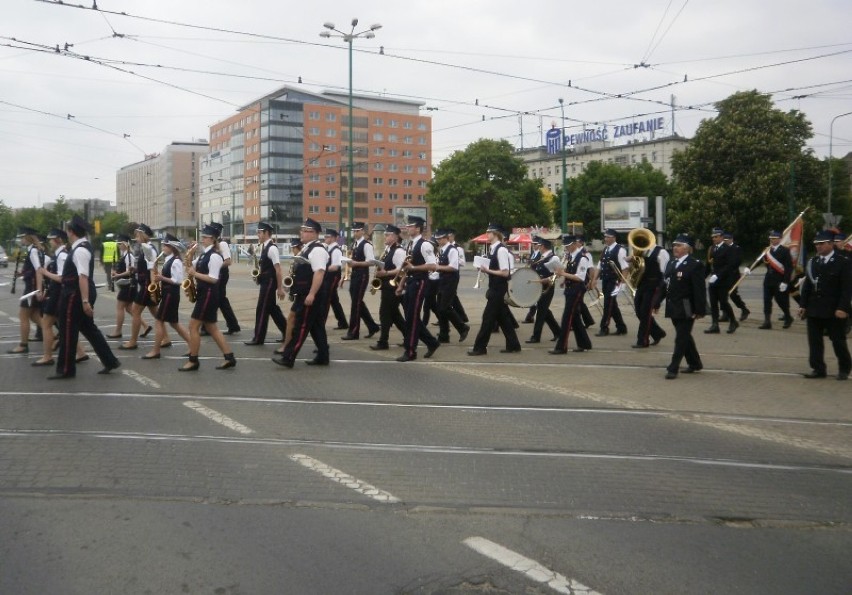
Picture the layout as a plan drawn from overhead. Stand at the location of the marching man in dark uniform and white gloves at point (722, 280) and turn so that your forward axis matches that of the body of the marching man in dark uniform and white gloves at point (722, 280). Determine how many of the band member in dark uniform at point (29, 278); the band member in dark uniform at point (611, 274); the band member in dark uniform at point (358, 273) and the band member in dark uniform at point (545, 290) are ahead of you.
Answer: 4

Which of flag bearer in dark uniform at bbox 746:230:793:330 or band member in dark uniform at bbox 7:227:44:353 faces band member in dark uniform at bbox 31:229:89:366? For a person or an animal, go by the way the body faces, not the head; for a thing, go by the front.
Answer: flag bearer in dark uniform at bbox 746:230:793:330

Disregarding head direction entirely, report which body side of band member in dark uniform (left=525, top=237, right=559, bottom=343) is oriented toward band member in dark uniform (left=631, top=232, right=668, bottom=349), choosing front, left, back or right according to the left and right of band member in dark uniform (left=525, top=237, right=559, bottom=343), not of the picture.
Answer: back

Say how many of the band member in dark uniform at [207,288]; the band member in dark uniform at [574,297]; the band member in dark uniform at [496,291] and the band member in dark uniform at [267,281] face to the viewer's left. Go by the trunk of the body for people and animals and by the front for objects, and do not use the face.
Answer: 4

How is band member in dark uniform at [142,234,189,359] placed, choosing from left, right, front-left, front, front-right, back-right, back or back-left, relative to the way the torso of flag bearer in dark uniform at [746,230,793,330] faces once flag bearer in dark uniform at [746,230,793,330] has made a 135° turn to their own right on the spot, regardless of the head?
back-left

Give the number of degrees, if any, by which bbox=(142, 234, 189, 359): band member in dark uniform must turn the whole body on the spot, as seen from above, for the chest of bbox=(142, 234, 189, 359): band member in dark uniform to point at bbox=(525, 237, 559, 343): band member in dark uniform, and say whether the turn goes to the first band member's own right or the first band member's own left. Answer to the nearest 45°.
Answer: approximately 180°

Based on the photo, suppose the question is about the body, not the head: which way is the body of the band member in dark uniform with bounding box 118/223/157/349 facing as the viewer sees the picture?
to the viewer's left

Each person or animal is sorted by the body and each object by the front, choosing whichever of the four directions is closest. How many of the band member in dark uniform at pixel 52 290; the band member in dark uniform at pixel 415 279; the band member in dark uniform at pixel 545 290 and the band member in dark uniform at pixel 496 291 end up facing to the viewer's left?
4

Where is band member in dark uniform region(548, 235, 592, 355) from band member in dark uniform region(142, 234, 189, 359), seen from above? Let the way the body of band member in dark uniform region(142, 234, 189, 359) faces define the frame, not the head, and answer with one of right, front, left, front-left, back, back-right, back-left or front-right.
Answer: back

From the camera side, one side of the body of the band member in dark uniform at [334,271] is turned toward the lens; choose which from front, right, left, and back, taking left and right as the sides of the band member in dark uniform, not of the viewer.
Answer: left

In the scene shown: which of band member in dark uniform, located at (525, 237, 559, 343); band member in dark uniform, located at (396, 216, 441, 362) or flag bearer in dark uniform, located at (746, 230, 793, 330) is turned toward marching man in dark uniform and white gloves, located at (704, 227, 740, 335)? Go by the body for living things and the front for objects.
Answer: flag bearer in dark uniform, located at (746, 230, 793, 330)

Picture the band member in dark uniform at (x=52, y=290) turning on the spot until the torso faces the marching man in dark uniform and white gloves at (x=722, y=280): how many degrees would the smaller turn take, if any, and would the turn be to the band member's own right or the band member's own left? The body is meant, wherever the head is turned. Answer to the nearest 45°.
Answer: approximately 180°

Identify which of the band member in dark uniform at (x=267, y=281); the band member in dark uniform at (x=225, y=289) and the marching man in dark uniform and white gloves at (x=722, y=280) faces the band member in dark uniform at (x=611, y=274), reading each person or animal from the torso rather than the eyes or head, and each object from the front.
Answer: the marching man in dark uniform and white gloves at (x=722, y=280)

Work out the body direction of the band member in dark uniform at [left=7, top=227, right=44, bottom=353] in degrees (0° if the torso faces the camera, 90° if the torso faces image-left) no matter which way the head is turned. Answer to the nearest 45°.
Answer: approximately 90°

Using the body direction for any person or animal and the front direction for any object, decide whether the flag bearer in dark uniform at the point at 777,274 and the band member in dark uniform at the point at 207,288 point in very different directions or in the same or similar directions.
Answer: same or similar directions

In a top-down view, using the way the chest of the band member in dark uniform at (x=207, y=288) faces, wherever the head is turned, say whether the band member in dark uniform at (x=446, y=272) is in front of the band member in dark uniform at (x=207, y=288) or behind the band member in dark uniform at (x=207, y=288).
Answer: behind

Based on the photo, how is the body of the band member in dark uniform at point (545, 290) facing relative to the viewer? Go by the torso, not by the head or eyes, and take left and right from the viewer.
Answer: facing to the left of the viewer

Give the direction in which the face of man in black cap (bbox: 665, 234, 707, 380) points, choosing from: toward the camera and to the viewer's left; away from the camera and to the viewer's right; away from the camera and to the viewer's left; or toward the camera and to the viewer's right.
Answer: toward the camera and to the viewer's left

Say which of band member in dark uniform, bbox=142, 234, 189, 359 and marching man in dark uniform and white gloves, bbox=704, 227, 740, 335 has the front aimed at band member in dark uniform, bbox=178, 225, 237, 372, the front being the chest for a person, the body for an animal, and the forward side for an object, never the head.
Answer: marching man in dark uniform and white gloves, bbox=704, 227, 740, 335

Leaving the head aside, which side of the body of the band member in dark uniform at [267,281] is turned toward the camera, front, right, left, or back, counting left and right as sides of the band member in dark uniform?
left

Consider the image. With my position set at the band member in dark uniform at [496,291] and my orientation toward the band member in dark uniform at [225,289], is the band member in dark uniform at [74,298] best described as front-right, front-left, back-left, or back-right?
front-left
